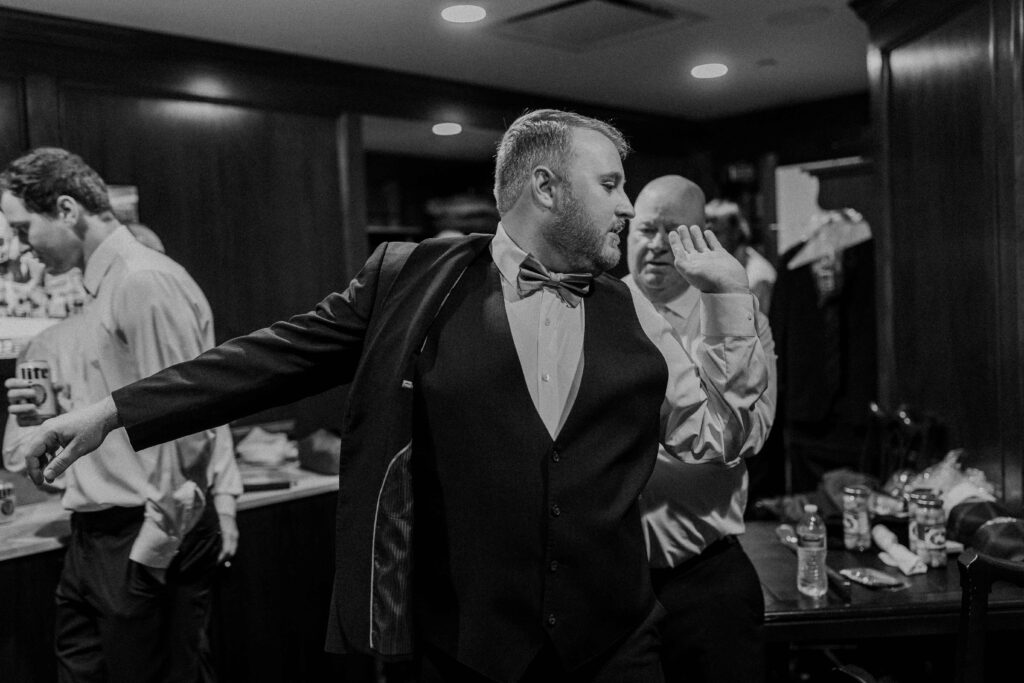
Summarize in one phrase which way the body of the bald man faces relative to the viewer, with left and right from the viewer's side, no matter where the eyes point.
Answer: facing the viewer and to the left of the viewer

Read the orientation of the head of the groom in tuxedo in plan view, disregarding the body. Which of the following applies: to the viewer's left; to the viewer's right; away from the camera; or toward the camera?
to the viewer's right

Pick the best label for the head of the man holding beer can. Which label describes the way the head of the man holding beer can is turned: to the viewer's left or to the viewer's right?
to the viewer's left

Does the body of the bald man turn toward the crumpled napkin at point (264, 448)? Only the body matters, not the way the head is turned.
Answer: no

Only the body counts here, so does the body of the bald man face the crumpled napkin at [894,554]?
no

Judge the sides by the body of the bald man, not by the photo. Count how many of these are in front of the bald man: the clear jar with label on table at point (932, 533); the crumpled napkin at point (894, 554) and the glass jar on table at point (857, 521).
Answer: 0

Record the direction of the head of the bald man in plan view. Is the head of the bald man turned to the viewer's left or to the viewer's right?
to the viewer's left

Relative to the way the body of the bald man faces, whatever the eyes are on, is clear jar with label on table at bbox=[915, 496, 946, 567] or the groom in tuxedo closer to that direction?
the groom in tuxedo

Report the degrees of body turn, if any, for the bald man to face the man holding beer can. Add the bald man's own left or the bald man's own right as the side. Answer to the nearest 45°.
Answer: approximately 45° to the bald man's own right
